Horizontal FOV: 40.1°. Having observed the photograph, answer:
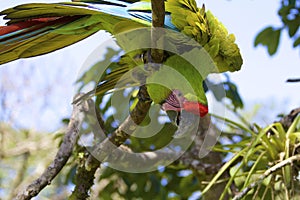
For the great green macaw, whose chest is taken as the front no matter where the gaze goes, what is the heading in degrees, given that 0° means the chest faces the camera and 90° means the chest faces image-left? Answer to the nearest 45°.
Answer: approximately 270°

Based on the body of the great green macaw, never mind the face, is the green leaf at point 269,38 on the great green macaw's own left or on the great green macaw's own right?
on the great green macaw's own left

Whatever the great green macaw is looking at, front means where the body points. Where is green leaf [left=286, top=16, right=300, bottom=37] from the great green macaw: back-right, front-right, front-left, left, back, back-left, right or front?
front-left
